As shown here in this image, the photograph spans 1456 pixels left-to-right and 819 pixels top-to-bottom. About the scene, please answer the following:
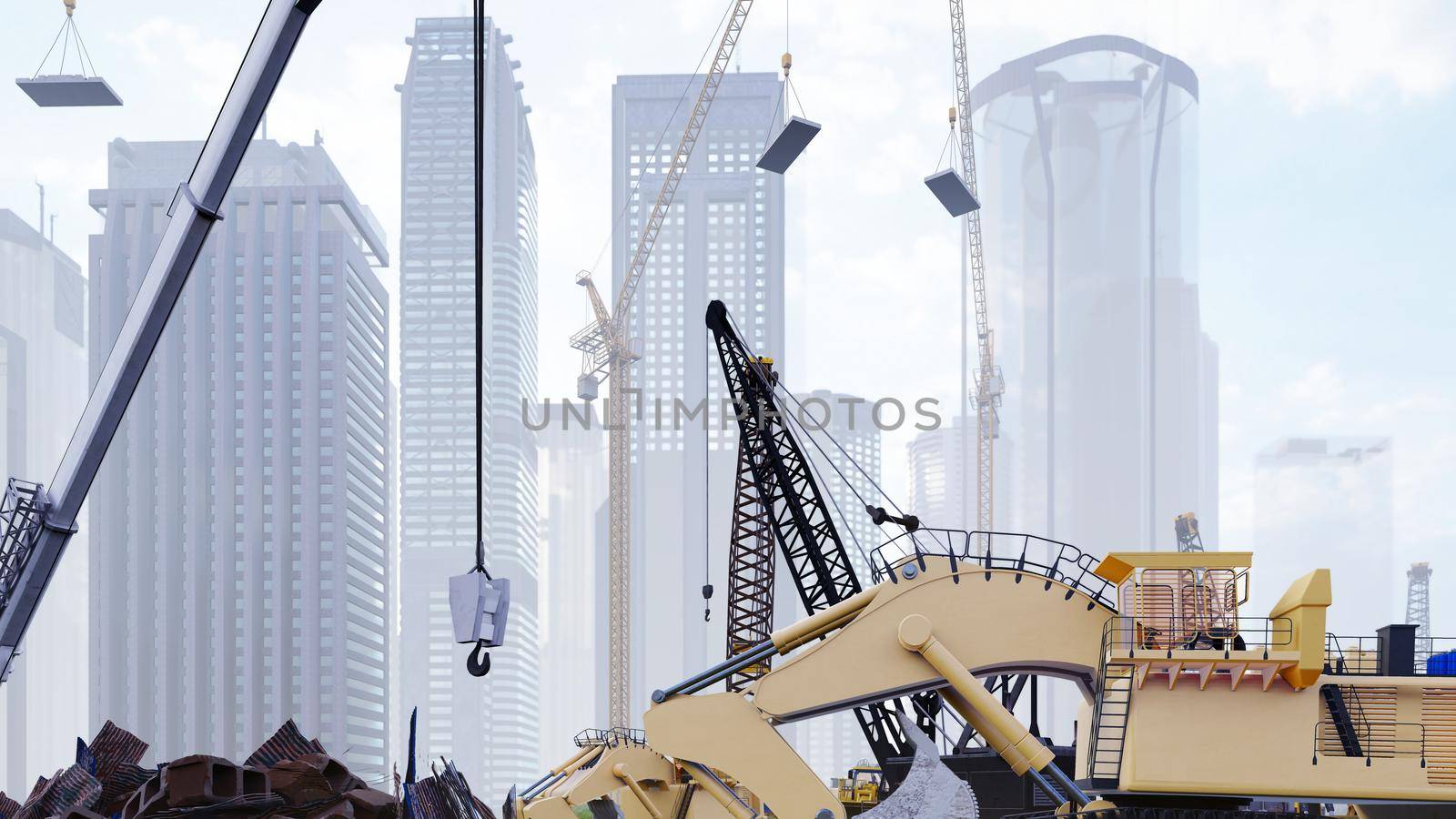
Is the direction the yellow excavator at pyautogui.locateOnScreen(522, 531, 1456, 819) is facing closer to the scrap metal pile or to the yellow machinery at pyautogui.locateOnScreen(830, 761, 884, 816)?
the scrap metal pile

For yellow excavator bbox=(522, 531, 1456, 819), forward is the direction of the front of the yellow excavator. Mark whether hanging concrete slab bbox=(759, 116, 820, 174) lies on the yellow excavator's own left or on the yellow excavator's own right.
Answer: on the yellow excavator's own right

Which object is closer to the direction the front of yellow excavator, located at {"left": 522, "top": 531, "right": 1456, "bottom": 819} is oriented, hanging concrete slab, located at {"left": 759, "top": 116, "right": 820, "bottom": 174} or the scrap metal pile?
the scrap metal pile

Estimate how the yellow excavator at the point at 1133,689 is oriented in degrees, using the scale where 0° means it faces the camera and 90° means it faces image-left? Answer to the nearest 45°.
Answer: approximately 90°

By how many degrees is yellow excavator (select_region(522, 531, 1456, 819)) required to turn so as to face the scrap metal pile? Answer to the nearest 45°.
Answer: approximately 45° to its left

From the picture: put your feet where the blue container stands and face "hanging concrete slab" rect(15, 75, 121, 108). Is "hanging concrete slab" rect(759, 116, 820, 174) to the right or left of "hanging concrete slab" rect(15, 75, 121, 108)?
right

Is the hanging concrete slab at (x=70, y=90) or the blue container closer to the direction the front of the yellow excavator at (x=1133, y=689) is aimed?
the hanging concrete slab

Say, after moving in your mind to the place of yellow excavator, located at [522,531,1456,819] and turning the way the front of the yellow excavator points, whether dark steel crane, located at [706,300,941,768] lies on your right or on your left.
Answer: on your right

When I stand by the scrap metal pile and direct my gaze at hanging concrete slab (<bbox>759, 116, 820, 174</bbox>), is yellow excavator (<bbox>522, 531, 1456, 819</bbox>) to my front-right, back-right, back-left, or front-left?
front-right

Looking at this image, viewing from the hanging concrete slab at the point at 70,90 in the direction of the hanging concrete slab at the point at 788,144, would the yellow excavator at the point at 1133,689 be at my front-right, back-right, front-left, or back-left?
front-right

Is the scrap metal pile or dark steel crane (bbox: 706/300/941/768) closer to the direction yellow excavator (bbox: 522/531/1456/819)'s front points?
the scrap metal pile

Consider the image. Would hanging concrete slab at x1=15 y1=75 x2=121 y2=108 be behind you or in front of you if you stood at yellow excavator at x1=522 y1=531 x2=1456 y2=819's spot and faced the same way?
in front
